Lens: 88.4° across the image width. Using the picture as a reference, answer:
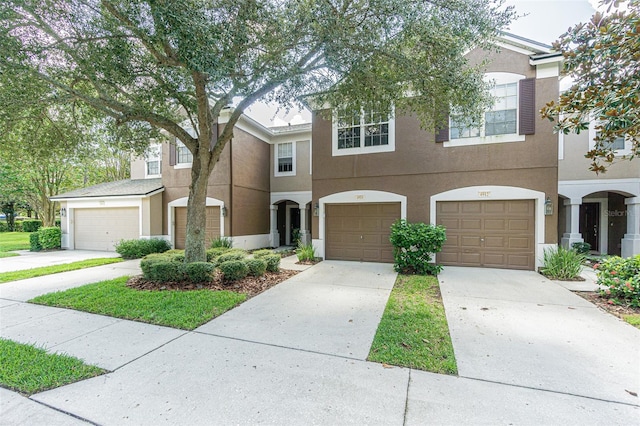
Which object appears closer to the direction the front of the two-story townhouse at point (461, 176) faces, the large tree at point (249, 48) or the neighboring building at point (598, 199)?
the large tree

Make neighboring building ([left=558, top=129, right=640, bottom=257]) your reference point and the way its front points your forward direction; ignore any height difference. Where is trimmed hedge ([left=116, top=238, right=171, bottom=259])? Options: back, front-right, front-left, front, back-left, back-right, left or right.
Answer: front-right

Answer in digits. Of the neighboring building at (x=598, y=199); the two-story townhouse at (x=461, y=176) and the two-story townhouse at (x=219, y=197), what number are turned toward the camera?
3

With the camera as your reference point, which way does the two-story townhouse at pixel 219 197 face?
facing the viewer

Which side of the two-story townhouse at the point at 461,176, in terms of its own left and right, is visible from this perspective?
front

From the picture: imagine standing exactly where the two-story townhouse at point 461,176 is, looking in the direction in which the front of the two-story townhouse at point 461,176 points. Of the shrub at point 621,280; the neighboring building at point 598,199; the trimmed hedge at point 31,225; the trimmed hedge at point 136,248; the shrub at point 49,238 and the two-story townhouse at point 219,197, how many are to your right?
4

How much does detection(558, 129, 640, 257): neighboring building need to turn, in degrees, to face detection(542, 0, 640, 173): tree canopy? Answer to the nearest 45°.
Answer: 0° — it already faces it

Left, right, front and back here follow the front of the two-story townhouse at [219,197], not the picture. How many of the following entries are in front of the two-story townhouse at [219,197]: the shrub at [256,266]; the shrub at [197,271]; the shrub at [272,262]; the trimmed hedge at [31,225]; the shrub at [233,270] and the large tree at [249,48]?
5

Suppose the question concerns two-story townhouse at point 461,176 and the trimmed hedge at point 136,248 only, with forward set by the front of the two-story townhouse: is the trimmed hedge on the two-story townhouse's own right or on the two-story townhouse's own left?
on the two-story townhouse's own right

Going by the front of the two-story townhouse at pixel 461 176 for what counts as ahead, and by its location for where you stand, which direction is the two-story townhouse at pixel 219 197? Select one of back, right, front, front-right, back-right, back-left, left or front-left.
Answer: right

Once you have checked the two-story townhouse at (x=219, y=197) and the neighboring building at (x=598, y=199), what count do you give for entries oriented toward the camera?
2

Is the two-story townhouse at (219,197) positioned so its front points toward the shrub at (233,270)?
yes

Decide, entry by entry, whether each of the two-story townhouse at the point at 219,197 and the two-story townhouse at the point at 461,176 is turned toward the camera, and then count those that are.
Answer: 2

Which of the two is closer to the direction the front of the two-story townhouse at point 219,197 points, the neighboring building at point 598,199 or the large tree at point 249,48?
the large tree
